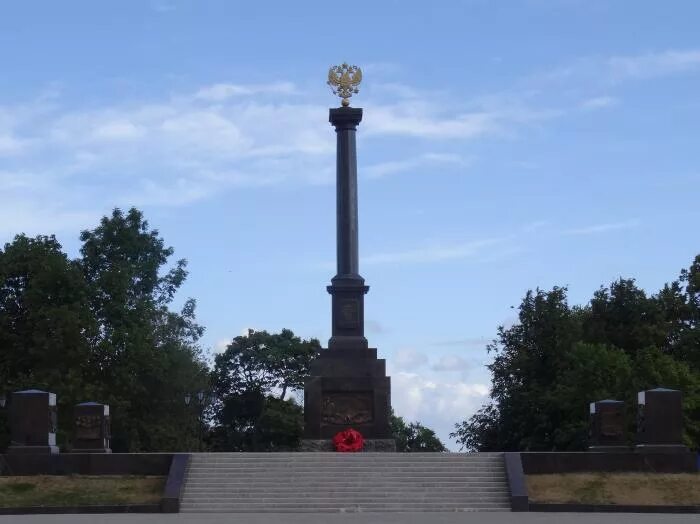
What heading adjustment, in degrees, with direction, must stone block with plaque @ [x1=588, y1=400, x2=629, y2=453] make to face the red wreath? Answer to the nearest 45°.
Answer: approximately 90° to its right

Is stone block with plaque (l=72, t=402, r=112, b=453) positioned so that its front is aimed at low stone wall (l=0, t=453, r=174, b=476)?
yes

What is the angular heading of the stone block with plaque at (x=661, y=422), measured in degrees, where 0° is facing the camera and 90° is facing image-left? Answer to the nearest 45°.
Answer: approximately 0°

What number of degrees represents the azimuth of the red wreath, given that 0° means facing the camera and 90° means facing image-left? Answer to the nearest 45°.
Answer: approximately 0°

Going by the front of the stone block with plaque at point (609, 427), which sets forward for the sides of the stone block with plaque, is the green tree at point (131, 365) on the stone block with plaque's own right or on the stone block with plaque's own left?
on the stone block with plaque's own right

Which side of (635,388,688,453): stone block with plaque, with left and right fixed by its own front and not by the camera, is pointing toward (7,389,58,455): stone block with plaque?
right

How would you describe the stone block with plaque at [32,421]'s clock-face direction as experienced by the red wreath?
The stone block with plaque is roughly at 2 o'clock from the red wreath.

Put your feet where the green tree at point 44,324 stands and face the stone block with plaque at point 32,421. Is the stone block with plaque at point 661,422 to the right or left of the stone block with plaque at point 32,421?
left

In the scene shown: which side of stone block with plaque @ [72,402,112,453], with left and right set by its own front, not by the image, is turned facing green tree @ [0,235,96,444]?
back
